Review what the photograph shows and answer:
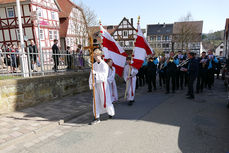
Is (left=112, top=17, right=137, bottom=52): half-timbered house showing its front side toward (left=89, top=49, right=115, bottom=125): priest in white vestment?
yes

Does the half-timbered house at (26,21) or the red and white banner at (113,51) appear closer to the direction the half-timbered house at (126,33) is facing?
the red and white banner

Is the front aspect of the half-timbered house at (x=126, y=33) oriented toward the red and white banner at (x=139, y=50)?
yes

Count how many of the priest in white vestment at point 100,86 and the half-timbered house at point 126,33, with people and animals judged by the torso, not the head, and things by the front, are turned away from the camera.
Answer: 0

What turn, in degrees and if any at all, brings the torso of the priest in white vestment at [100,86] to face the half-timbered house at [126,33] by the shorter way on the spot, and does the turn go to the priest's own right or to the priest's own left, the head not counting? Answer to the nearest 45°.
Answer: approximately 135° to the priest's own right

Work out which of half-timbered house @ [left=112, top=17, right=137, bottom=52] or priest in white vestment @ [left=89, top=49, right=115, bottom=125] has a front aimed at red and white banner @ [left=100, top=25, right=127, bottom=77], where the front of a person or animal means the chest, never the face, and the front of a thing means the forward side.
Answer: the half-timbered house

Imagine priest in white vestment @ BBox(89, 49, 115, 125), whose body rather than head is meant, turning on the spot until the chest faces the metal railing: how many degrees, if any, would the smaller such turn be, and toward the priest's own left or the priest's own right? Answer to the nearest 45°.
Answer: approximately 90° to the priest's own right

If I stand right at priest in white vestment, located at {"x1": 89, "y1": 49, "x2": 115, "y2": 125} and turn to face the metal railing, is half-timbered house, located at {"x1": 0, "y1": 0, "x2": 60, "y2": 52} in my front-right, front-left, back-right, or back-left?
front-right

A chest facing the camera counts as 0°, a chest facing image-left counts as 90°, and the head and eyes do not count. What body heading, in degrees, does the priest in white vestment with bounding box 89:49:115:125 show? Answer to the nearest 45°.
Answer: approximately 45°

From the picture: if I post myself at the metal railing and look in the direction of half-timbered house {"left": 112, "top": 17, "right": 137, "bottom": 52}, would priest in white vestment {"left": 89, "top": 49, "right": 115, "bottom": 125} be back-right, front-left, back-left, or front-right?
back-right

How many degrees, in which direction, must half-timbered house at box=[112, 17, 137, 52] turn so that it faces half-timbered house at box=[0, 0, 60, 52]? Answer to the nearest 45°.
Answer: approximately 45° to its right

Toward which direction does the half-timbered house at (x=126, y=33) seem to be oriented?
toward the camera

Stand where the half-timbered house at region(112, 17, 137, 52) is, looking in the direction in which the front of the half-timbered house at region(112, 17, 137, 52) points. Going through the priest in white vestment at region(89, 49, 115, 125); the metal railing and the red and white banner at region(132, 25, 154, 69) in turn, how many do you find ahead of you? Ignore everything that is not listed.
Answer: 3

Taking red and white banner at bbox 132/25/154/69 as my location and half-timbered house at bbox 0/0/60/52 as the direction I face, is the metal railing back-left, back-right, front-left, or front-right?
front-left
